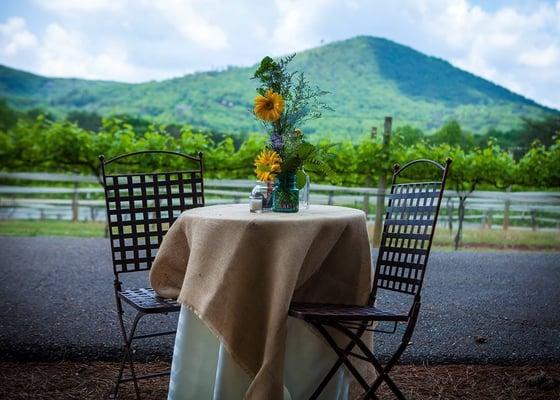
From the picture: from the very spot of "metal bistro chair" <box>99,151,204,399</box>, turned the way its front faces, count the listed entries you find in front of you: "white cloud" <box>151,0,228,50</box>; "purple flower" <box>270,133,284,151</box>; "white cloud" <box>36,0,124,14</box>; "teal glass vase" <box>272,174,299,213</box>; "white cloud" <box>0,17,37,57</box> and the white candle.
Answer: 3

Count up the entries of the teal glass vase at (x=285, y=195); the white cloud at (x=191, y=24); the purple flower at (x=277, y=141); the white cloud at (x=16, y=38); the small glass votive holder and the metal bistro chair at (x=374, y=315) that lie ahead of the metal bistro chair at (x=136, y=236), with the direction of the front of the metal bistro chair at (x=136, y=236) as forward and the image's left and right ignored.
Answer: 4

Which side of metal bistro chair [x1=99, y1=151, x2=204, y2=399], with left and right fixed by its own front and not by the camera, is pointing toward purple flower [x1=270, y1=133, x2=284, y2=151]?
front

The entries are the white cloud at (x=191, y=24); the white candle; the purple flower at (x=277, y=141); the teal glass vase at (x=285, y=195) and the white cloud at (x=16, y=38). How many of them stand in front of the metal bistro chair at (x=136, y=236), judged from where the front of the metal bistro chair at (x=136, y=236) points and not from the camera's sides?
3

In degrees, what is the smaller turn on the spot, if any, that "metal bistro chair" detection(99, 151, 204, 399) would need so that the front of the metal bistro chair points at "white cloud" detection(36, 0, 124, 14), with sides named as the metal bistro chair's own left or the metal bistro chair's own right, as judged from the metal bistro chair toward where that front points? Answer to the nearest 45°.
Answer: approximately 135° to the metal bistro chair's own left

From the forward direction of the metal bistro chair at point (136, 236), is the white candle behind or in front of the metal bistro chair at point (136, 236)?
in front

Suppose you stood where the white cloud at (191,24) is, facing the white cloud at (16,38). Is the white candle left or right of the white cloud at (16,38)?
left

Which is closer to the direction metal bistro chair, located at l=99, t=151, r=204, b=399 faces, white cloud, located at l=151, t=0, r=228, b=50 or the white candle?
the white candle

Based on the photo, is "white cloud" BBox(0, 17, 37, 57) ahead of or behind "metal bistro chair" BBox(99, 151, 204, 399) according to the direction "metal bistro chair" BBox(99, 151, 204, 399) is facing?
behind

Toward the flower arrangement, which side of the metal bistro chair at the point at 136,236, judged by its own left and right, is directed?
front

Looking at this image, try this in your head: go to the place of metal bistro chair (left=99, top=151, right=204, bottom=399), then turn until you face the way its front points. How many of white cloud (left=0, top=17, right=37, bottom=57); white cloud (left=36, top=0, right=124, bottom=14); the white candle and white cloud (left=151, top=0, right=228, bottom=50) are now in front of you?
1

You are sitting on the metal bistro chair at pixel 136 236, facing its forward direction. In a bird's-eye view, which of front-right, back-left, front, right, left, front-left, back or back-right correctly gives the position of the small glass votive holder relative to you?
front
